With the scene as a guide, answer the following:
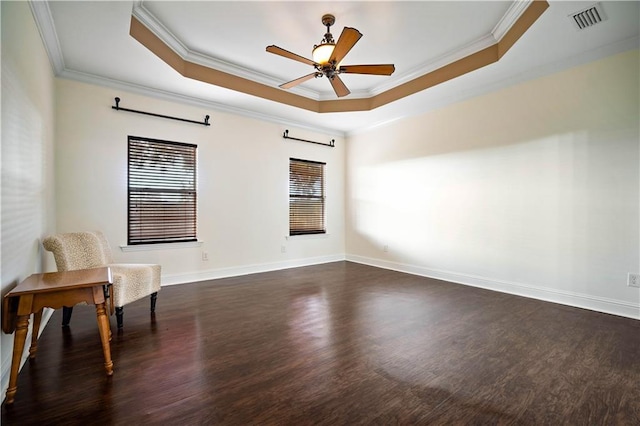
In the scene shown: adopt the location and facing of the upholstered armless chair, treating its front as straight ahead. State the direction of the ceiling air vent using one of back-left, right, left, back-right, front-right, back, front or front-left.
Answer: front

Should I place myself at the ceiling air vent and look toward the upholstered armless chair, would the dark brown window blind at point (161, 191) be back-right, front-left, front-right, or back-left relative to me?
front-right

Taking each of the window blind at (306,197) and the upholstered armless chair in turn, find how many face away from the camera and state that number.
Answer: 0

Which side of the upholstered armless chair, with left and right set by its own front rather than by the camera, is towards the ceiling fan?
front

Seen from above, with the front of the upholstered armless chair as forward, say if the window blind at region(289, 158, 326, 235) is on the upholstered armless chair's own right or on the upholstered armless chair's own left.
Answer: on the upholstered armless chair's own left

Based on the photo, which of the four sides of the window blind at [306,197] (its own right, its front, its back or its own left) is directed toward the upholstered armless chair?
right

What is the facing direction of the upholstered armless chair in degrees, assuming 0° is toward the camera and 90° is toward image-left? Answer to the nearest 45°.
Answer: approximately 315°

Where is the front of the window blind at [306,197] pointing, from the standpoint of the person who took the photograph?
facing the viewer and to the right of the viewer

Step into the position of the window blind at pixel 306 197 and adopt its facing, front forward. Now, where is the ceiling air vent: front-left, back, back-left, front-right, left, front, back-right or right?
front

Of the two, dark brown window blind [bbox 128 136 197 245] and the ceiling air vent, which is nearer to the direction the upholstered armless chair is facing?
the ceiling air vent

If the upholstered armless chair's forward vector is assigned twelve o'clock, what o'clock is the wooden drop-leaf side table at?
The wooden drop-leaf side table is roughly at 2 o'clock from the upholstered armless chair.
